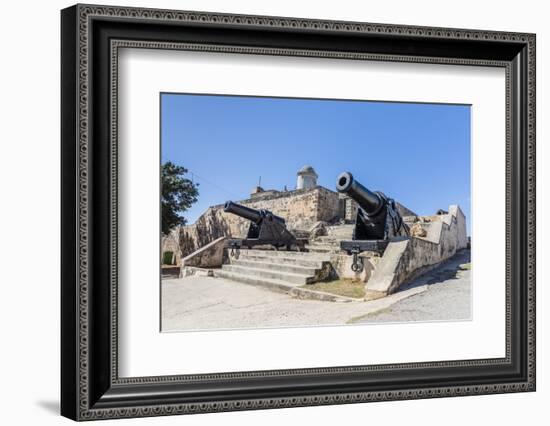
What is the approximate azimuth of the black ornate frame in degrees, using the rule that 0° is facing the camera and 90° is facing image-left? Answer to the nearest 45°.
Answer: approximately 315°

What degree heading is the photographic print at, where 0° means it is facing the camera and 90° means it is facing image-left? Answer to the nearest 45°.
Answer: approximately 315°
